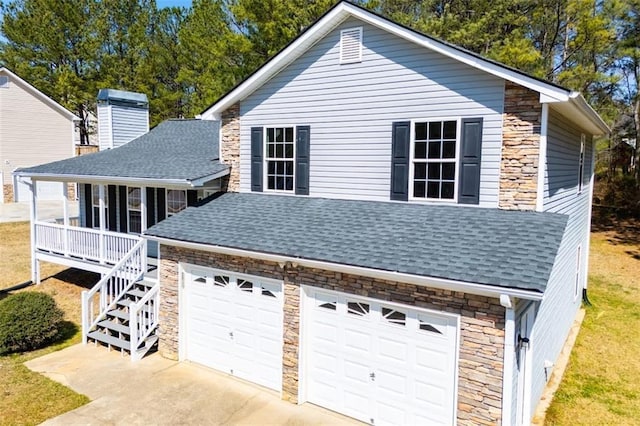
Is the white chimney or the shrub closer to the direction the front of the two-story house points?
the shrub

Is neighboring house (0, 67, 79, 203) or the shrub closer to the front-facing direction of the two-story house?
the shrub

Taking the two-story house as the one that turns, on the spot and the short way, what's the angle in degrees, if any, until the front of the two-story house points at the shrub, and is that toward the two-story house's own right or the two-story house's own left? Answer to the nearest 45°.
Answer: approximately 45° to the two-story house's own right

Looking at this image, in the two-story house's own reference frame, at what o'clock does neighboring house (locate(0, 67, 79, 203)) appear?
The neighboring house is roughly at 3 o'clock from the two-story house.

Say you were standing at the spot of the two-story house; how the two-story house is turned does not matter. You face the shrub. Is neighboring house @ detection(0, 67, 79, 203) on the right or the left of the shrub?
right

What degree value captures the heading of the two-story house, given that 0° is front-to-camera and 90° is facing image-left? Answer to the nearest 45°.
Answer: approximately 45°
